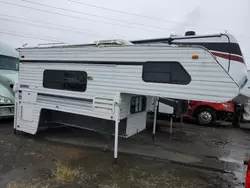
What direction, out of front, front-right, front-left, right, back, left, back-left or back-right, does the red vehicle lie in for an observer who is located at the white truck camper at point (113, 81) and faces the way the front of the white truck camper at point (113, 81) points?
left

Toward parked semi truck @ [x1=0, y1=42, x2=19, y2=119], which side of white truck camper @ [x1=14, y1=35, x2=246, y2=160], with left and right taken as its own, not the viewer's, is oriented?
back

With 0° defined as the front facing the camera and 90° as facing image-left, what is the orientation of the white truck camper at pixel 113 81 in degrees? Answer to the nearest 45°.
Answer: approximately 315°
